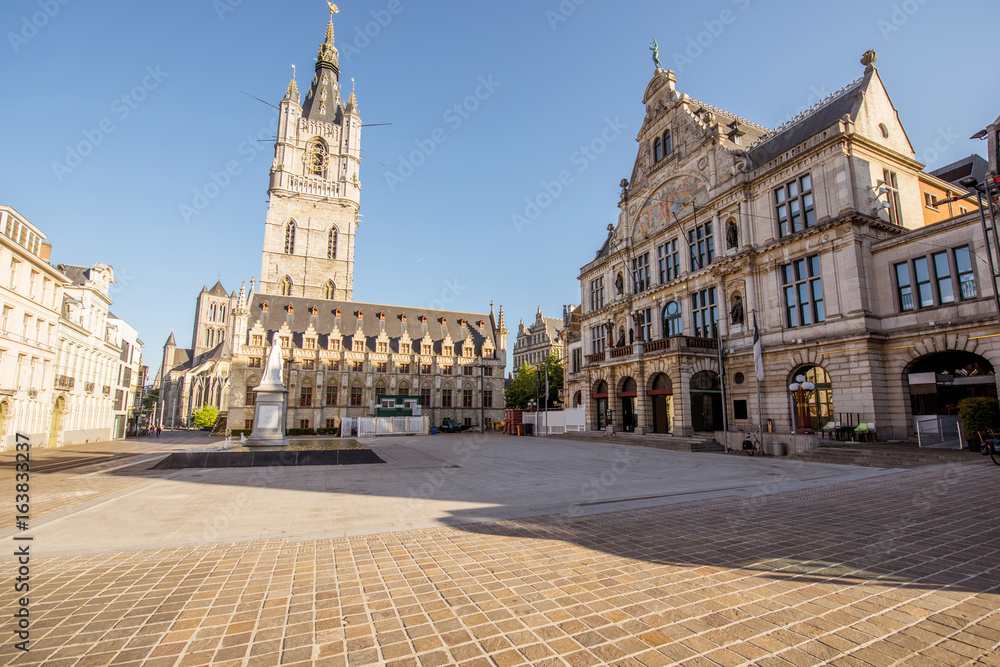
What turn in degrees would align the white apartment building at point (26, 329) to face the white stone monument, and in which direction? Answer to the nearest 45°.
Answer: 0° — it already faces it

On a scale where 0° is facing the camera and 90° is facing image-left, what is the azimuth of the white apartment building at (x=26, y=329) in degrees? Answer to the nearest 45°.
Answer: approximately 315°

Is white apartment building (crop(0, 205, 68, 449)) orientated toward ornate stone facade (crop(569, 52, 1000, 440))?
yes

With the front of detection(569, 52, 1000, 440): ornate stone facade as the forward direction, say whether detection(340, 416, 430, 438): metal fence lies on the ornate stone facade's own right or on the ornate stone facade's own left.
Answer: on the ornate stone facade's own right

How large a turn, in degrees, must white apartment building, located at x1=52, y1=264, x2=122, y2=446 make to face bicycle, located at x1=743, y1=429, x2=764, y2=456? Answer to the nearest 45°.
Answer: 0° — it already faces it

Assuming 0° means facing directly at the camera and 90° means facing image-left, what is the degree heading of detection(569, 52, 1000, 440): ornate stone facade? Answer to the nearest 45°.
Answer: approximately 45°

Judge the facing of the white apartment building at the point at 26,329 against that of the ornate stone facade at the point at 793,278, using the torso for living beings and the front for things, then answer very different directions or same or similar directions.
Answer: very different directions

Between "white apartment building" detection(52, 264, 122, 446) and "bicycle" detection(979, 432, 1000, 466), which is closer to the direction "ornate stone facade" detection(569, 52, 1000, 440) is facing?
the white apartment building

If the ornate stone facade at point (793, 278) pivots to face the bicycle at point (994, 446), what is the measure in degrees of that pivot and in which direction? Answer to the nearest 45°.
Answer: approximately 45° to its left

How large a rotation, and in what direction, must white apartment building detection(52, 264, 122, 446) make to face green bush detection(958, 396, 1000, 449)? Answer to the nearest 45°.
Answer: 0° — it already faces it
